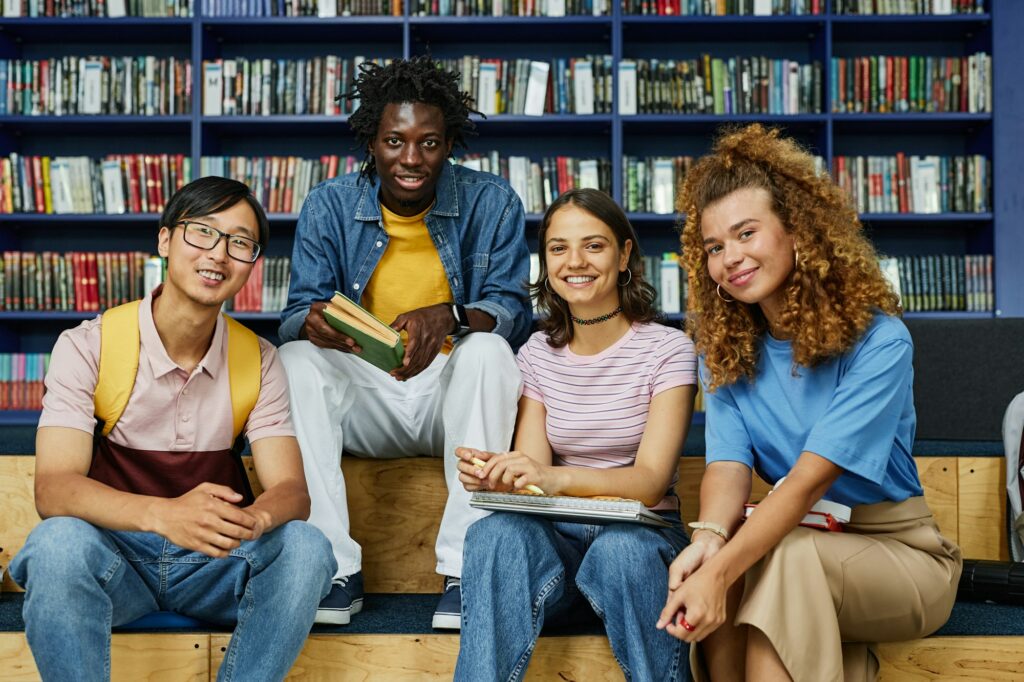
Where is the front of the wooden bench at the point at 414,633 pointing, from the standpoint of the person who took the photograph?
facing the viewer

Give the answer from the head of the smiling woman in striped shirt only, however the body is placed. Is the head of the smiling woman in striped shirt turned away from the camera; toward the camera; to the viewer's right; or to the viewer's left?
toward the camera

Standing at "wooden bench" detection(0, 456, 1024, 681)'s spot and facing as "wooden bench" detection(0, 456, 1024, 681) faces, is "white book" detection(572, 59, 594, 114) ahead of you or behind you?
behind

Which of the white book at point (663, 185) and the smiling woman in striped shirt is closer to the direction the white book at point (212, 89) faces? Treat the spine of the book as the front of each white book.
the smiling woman in striped shirt

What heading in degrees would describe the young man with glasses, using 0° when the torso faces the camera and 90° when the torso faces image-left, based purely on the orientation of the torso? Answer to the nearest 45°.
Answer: approximately 0°

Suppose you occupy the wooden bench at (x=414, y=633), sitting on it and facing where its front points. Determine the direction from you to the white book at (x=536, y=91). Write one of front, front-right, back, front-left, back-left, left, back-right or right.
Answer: back

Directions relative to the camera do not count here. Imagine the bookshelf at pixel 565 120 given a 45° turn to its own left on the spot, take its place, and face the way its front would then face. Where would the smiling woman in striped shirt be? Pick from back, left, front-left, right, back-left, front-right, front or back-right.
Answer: front-right

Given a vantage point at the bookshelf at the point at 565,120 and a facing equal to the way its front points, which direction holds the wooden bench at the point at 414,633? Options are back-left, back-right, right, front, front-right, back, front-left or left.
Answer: front

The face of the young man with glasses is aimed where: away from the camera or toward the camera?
toward the camera
